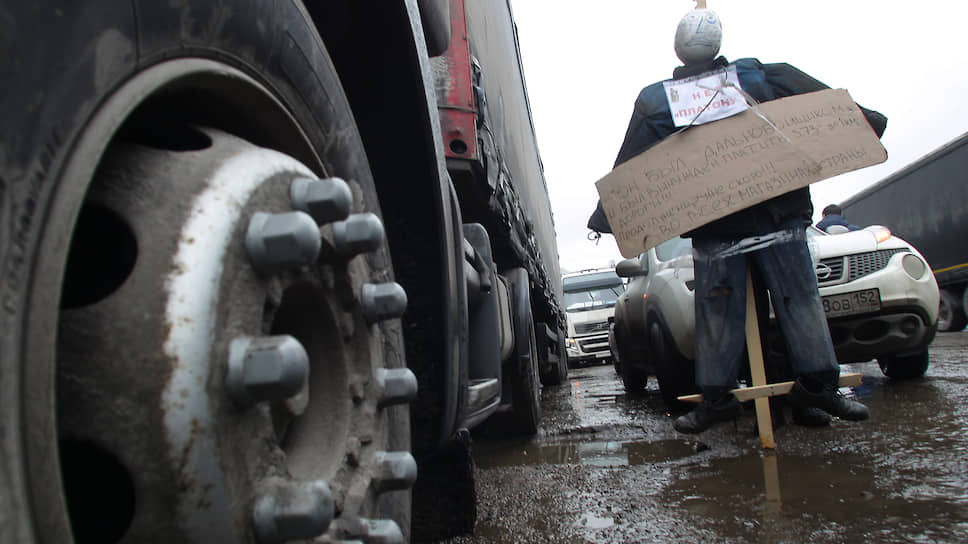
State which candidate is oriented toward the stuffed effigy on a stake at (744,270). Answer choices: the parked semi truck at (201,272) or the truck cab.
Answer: the truck cab
